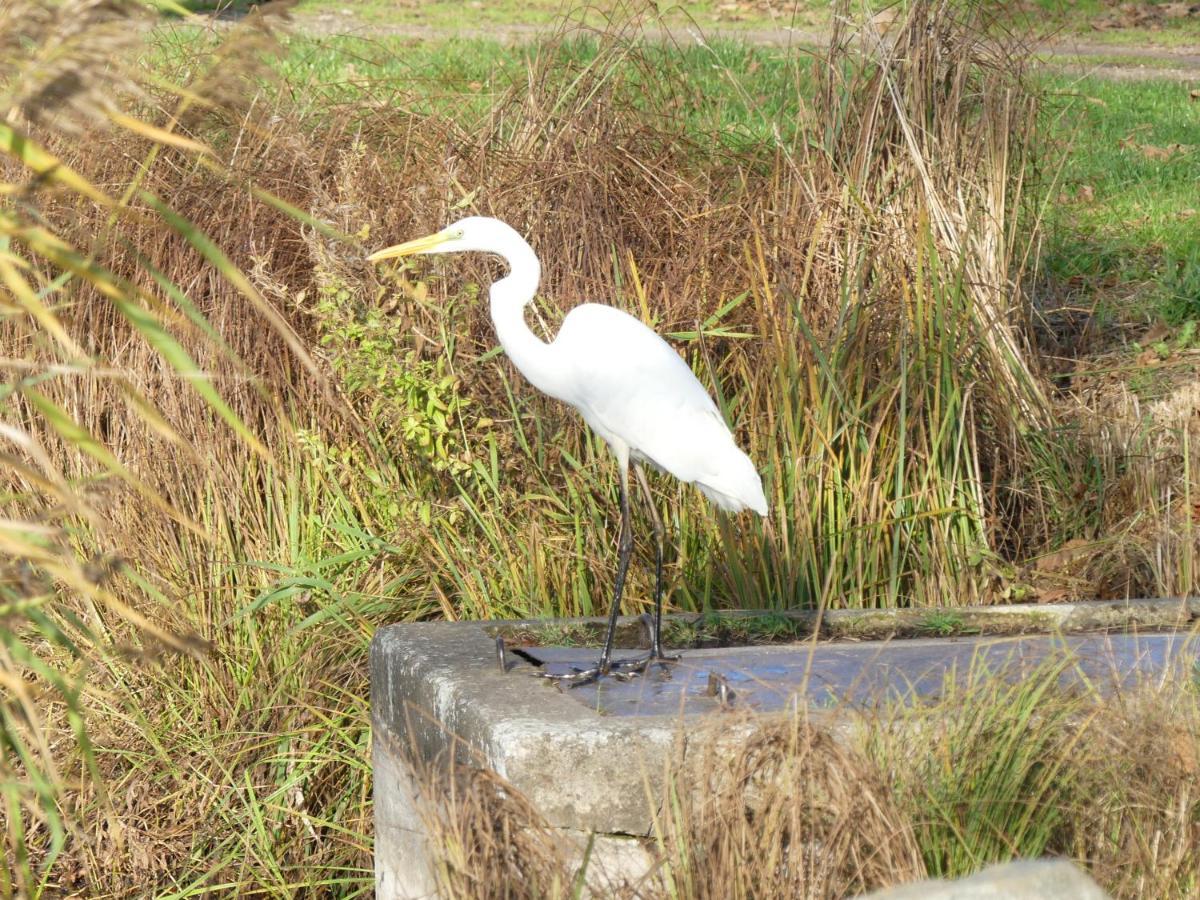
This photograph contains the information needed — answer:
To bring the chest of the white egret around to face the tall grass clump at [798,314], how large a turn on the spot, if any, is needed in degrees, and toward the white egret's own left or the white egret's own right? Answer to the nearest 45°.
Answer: approximately 135° to the white egret's own right

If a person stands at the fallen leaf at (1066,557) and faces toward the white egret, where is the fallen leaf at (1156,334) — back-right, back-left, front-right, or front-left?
back-right

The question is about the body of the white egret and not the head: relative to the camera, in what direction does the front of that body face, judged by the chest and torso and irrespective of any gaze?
to the viewer's left

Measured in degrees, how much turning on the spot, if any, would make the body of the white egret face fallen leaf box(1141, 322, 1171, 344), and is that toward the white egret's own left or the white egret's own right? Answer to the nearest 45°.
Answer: approximately 135° to the white egret's own right

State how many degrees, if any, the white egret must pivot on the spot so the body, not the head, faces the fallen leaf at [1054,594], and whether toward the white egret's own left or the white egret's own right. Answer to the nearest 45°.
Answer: approximately 135° to the white egret's own right

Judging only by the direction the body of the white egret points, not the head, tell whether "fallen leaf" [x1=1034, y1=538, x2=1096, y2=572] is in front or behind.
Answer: behind
